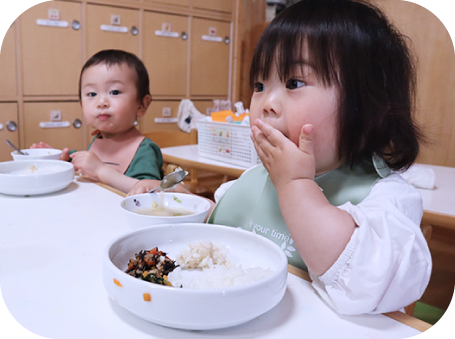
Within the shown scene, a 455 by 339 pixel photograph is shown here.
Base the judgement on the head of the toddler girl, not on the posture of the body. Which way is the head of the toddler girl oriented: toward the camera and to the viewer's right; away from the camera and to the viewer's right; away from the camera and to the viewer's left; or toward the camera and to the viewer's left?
toward the camera and to the viewer's left

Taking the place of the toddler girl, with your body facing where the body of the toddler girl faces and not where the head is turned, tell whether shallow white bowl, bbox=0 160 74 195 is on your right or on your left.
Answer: on your right

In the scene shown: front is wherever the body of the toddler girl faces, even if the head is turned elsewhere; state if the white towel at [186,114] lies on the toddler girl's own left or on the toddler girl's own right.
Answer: on the toddler girl's own right

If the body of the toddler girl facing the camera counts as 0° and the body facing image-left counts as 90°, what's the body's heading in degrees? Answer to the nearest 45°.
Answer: approximately 45°
